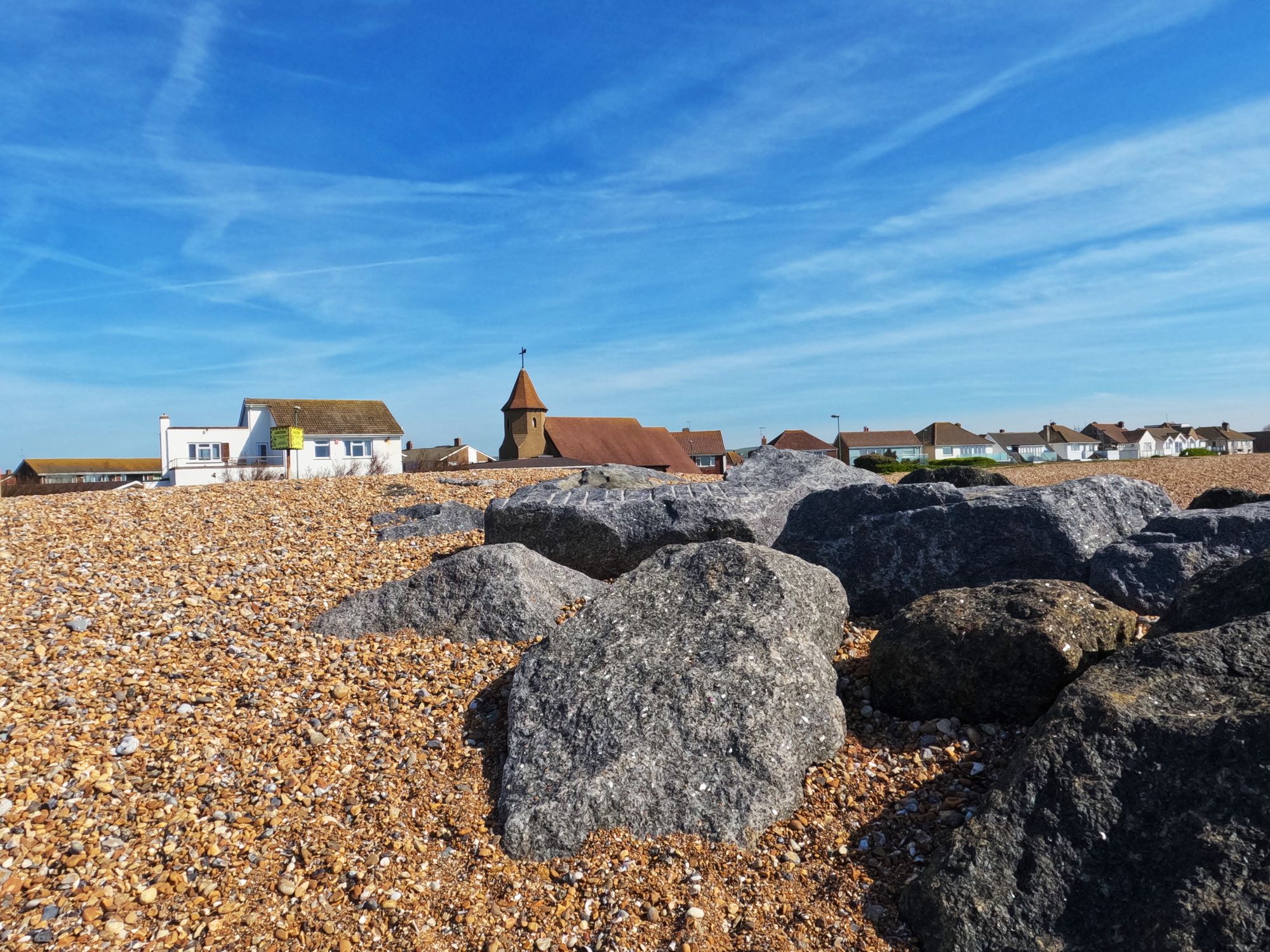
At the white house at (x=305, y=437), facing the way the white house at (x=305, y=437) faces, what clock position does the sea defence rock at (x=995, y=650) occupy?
The sea defence rock is roughly at 12 o'clock from the white house.

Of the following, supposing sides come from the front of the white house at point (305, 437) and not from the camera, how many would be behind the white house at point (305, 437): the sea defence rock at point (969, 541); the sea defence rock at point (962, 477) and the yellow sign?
0

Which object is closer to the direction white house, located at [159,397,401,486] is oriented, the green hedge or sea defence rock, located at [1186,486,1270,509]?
the sea defence rock

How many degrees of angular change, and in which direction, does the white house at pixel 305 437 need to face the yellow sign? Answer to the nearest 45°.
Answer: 0° — it already faces it

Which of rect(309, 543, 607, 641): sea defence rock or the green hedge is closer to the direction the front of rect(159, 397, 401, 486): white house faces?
the sea defence rock

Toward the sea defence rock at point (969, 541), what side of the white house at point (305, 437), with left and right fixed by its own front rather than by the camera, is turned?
front

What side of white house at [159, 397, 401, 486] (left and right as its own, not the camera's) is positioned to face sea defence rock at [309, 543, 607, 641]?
front

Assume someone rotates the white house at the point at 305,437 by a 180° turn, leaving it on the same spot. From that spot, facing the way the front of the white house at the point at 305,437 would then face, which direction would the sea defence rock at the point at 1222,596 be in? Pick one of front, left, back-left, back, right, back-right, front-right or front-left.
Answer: back

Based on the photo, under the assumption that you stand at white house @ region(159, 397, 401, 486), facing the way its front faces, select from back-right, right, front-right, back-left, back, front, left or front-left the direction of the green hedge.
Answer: front-left

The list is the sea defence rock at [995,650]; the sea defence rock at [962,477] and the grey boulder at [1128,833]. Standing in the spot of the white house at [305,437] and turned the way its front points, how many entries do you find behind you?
0

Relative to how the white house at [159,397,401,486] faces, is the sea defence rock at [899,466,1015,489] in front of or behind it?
in front

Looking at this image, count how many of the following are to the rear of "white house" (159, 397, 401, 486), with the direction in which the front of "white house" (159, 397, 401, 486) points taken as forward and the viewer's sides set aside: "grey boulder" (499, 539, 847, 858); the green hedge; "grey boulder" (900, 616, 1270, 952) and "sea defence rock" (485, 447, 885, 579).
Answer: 0

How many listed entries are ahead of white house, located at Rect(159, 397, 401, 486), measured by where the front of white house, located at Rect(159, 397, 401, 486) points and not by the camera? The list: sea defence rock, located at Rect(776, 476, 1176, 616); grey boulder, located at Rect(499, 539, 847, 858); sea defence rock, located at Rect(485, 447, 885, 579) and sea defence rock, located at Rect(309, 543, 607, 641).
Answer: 4

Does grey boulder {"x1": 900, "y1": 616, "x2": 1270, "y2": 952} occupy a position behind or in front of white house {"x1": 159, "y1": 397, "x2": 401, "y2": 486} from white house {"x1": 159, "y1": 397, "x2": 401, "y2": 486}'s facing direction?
in front

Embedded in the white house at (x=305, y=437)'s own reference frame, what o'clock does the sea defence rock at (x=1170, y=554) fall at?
The sea defence rock is roughly at 12 o'clock from the white house.

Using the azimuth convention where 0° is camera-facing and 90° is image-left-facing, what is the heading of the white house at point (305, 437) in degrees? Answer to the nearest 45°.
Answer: approximately 0°

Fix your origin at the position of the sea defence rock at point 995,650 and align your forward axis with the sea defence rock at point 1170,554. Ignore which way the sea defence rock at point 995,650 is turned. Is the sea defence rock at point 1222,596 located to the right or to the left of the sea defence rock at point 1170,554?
right
